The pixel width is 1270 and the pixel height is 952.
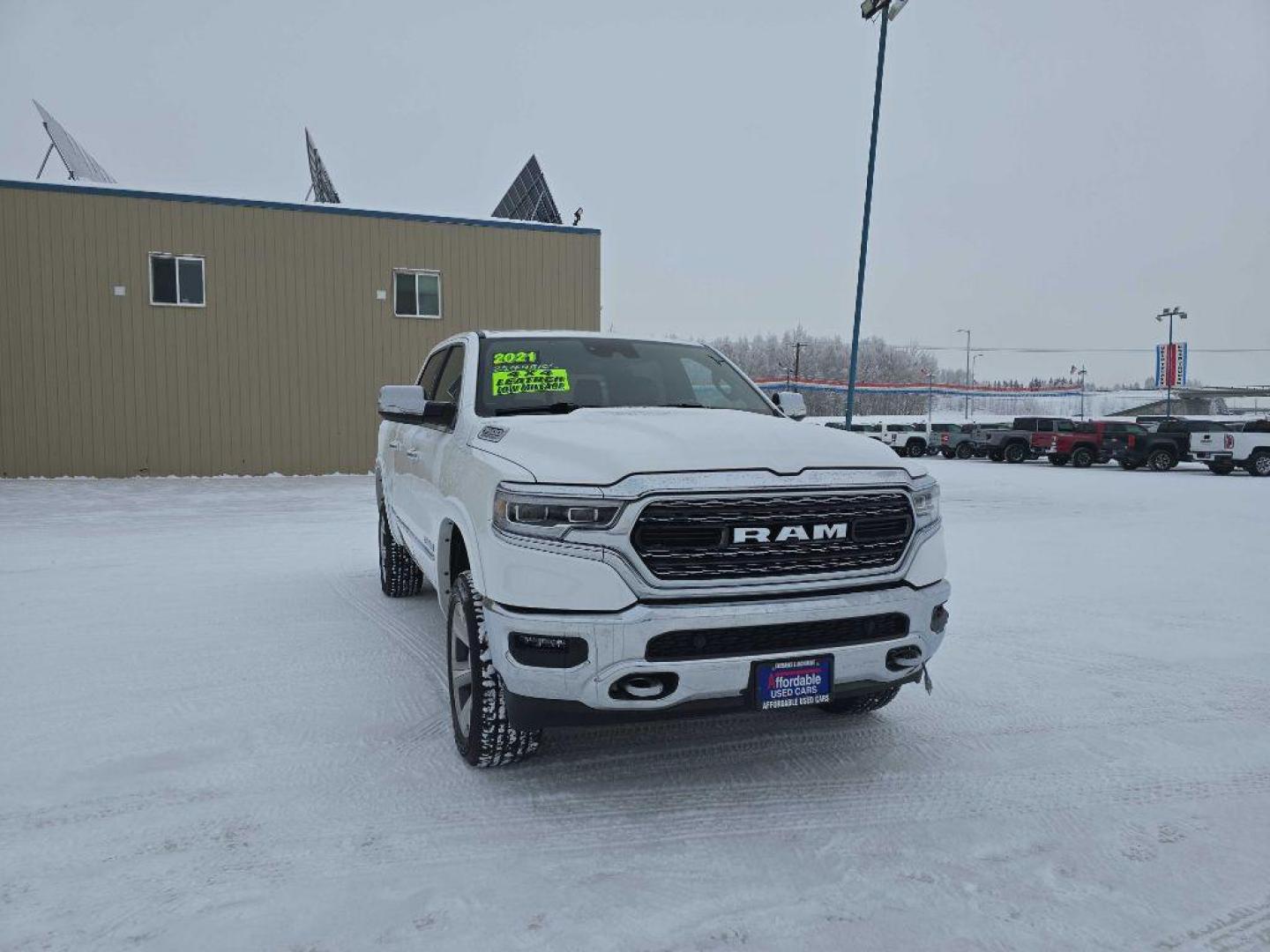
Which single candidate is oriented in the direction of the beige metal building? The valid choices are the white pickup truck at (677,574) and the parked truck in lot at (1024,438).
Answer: the parked truck in lot

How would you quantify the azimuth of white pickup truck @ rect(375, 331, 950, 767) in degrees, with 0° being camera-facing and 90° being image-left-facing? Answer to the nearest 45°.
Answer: approximately 315°

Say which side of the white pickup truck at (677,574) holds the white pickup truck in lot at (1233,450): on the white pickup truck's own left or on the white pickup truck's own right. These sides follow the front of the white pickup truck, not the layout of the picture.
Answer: on the white pickup truck's own left

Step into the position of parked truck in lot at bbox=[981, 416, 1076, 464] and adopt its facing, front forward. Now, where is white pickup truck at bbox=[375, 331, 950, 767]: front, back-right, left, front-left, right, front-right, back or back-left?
front-left

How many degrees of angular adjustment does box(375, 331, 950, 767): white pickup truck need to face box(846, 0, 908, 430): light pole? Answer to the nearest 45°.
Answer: approximately 135° to its left

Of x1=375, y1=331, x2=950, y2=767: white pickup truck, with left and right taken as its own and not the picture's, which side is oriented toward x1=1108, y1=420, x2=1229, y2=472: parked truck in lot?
left

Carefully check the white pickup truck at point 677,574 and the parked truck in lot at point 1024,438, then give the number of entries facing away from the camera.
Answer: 0
